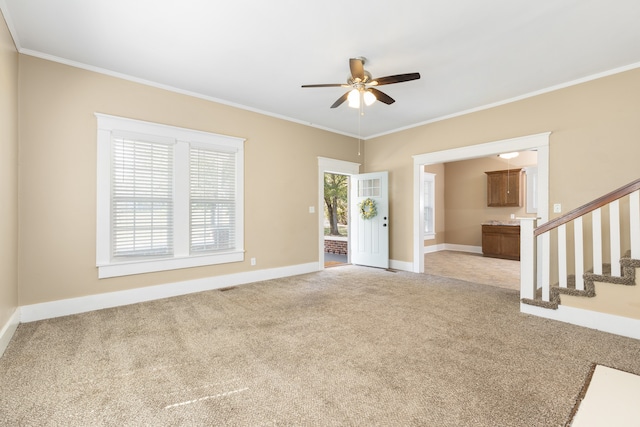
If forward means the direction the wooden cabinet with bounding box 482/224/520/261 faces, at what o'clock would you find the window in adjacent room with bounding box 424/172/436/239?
The window in adjacent room is roughly at 2 o'clock from the wooden cabinet.

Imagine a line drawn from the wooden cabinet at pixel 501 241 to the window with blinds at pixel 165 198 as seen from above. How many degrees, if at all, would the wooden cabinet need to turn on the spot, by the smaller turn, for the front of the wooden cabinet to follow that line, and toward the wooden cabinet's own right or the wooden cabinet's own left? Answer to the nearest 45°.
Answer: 0° — it already faces it

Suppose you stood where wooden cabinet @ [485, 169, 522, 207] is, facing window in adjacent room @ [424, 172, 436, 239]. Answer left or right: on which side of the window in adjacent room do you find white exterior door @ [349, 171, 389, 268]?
left

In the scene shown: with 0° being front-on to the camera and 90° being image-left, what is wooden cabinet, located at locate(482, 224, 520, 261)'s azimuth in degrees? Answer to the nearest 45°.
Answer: approximately 45°

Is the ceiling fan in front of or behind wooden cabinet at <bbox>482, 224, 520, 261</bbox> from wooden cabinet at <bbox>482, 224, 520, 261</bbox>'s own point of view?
in front
